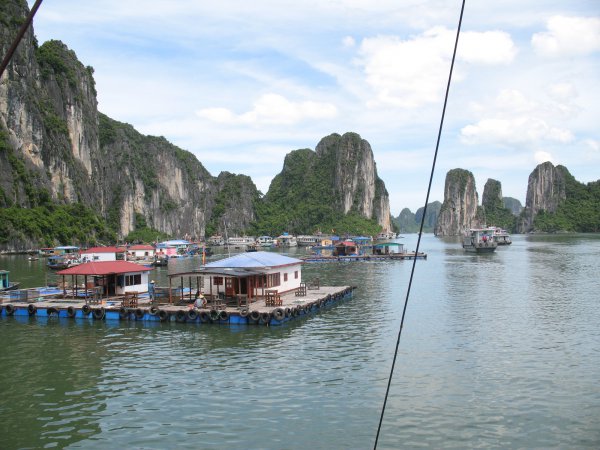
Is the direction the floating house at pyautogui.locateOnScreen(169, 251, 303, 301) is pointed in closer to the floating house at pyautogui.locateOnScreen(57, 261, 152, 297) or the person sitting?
the person sitting

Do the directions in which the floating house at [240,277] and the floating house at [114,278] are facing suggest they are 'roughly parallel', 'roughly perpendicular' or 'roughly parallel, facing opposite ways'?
roughly parallel

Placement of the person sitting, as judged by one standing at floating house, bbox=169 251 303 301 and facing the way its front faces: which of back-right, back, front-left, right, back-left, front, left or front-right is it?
front

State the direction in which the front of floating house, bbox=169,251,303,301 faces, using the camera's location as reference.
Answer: facing the viewer and to the left of the viewer

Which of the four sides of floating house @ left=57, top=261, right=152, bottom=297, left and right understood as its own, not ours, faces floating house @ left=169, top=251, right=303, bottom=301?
left

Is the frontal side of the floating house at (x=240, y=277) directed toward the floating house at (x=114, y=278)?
no

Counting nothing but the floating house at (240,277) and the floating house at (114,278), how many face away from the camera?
0
